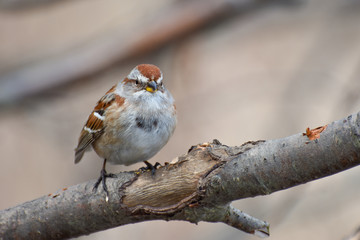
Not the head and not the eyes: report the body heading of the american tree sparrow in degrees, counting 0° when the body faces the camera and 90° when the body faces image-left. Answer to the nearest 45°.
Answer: approximately 315°
